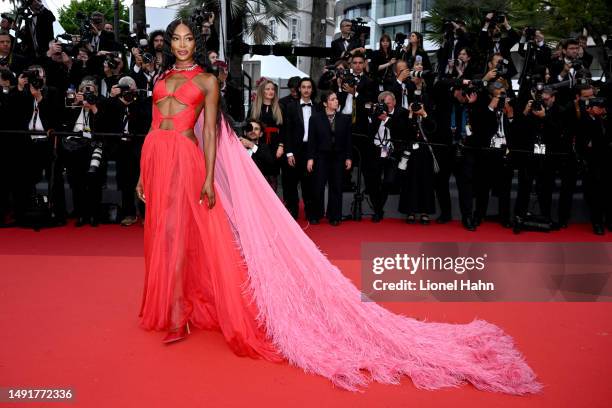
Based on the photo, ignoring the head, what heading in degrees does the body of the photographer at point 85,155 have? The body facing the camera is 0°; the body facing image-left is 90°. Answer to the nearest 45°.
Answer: approximately 0°

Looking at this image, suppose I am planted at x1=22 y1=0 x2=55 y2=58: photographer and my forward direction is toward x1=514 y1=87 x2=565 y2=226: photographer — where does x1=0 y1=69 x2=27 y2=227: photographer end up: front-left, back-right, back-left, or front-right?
front-right

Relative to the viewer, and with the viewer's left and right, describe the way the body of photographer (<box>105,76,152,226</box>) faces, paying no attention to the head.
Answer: facing the viewer

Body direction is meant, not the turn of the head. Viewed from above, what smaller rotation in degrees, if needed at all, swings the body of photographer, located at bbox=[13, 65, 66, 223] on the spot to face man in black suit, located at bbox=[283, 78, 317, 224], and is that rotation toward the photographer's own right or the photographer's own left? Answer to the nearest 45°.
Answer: approximately 90° to the photographer's own left

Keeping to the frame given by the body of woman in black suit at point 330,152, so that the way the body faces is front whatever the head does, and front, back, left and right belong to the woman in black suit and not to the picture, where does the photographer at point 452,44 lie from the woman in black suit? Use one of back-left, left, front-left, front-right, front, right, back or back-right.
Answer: back-left

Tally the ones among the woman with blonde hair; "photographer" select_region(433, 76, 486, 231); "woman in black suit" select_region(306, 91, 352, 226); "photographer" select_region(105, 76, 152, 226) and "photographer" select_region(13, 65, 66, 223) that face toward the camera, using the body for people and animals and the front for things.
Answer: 5

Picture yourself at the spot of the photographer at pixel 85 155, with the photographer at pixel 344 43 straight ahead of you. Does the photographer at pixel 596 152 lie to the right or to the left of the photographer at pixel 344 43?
right

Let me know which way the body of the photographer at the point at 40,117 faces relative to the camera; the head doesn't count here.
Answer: toward the camera

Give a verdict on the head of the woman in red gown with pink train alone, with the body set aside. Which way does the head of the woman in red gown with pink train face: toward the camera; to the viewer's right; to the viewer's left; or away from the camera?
toward the camera

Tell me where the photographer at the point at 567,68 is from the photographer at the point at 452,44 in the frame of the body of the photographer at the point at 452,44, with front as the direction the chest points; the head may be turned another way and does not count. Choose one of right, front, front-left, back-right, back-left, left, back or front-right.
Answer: back-left

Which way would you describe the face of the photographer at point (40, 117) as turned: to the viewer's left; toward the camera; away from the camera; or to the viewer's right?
toward the camera

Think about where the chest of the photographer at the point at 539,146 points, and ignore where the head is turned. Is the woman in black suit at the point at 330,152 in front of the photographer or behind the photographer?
in front

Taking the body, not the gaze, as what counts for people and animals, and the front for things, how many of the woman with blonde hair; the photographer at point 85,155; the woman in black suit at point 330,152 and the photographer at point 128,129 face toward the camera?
4

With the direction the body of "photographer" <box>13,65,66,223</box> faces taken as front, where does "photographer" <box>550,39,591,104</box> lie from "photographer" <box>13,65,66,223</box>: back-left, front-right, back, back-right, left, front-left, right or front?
left

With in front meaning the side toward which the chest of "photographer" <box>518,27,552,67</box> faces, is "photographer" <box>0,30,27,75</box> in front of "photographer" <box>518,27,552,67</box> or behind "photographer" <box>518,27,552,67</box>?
in front
